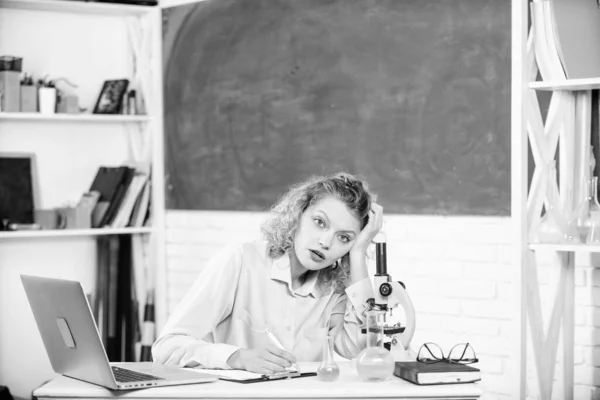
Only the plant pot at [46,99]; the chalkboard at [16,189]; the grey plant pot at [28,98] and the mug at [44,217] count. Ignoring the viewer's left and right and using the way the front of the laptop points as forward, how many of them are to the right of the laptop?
0

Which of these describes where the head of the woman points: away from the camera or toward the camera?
toward the camera

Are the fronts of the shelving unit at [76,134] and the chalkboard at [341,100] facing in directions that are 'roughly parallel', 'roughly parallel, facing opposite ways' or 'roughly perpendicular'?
roughly parallel

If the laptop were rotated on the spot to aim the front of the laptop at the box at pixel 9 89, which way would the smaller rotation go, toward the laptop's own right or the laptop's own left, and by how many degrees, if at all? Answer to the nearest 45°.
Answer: approximately 45° to the laptop's own left

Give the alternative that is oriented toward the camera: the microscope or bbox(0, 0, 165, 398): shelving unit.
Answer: the shelving unit

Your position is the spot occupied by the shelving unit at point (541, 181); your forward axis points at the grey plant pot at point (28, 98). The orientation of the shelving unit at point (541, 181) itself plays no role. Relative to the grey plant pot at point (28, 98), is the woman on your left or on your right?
left

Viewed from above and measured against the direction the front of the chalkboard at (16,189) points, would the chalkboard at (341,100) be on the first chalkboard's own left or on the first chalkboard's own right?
on the first chalkboard's own left

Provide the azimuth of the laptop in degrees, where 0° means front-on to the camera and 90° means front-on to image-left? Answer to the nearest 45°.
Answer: approximately 225°

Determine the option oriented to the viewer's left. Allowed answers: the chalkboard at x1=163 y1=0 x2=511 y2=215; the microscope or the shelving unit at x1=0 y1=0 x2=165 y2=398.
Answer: the microscope

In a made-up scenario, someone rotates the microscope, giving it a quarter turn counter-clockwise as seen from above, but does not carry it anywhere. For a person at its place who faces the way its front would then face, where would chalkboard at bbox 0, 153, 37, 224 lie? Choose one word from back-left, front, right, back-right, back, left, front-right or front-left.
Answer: back-right

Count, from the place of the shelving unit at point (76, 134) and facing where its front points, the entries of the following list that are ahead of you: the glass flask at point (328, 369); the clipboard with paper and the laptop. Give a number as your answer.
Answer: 3

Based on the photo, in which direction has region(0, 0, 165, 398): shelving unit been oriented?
toward the camera

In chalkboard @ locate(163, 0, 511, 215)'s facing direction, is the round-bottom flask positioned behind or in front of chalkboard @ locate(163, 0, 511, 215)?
in front

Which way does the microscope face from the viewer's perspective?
to the viewer's left

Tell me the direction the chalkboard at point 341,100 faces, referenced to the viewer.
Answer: facing the viewer

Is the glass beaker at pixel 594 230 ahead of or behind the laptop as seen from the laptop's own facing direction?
ahead

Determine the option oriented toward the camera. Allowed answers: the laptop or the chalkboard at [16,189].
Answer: the chalkboard
